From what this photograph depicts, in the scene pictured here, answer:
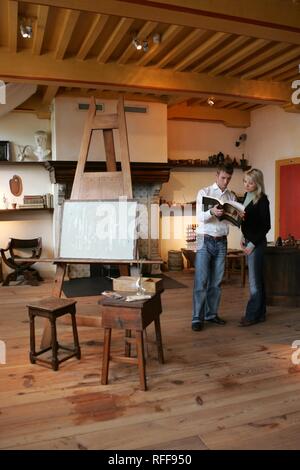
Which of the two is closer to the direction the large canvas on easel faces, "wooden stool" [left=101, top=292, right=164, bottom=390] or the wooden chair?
the wooden stool

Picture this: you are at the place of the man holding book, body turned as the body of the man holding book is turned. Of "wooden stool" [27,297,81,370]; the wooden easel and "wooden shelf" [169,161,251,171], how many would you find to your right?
2

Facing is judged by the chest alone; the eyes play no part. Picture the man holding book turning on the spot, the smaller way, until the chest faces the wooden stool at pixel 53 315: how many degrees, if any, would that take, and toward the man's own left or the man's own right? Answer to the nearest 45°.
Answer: approximately 90° to the man's own right

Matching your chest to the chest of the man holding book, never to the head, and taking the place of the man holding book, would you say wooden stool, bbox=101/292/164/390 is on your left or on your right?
on your right

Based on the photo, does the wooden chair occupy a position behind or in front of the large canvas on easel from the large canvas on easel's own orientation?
behind

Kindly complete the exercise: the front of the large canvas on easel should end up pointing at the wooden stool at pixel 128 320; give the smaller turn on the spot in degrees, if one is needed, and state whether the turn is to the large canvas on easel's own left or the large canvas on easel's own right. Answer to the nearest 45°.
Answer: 0° — it already faces it

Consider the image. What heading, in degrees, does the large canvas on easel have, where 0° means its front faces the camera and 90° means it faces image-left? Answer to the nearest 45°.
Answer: approximately 0°
